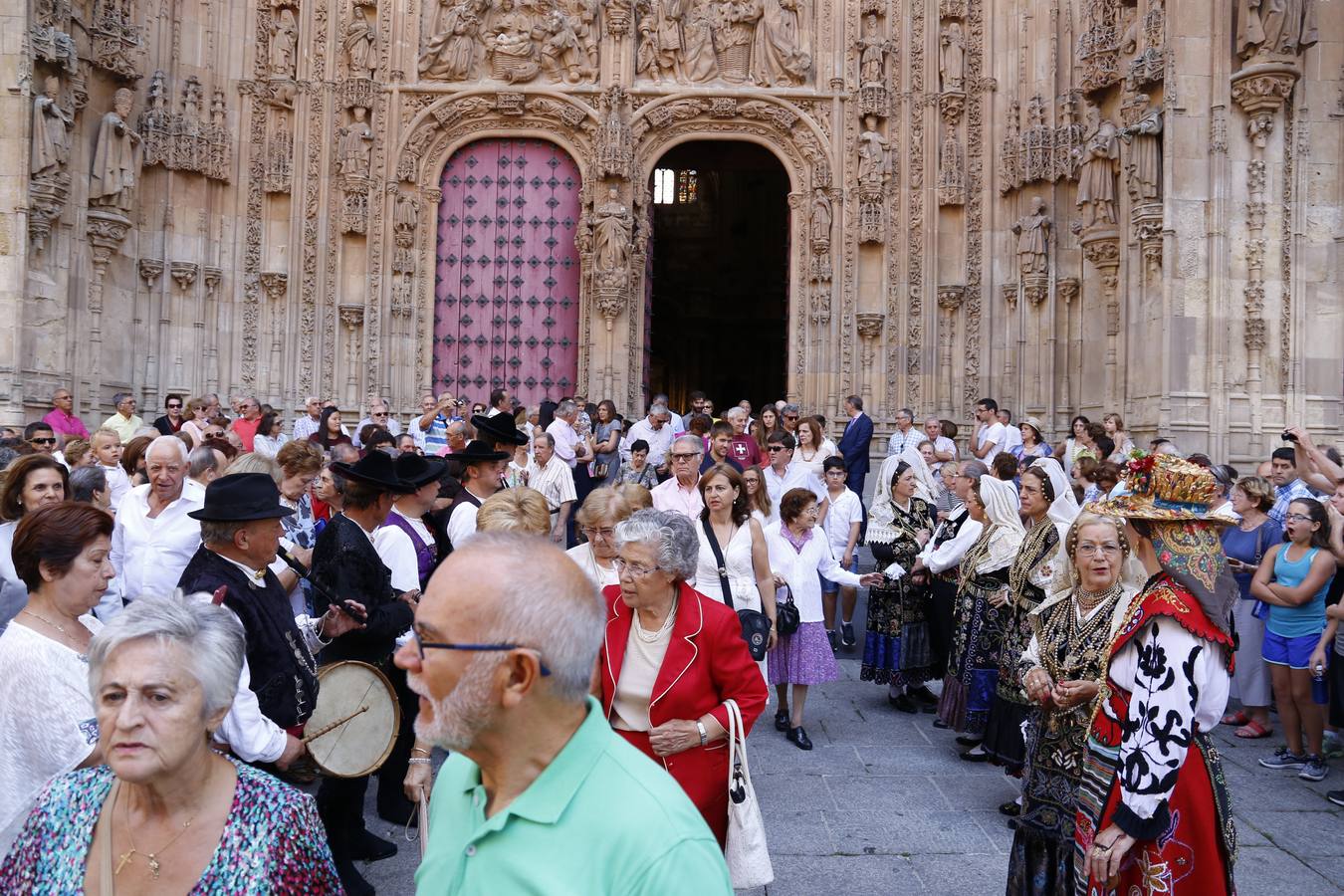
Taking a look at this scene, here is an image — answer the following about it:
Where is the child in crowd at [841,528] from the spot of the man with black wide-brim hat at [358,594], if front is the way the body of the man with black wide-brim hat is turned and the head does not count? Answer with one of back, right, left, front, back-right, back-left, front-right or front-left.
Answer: front-left

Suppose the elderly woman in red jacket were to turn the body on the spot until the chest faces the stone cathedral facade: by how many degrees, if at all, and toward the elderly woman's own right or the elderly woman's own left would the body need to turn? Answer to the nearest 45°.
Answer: approximately 135° to the elderly woman's own right

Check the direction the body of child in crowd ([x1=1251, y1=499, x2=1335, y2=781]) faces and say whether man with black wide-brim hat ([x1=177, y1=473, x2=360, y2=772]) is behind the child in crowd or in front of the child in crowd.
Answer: in front

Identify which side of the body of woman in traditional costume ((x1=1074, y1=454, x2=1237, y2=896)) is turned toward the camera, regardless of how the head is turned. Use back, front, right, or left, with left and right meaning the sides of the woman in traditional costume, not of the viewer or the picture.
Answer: left

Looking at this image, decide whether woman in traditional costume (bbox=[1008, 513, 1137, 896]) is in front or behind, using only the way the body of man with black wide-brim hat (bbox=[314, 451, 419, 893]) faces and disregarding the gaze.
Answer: in front

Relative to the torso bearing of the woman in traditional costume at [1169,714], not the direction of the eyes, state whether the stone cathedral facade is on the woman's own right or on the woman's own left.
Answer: on the woman's own right

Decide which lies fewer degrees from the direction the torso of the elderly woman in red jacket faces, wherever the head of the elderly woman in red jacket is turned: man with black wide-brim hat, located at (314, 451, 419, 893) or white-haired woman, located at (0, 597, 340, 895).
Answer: the white-haired woman

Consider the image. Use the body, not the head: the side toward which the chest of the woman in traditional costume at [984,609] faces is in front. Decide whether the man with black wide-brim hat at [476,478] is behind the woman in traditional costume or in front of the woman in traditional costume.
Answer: in front

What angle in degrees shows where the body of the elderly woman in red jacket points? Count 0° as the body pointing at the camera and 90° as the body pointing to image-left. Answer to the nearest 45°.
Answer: approximately 45°

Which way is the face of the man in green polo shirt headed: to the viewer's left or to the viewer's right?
to the viewer's left

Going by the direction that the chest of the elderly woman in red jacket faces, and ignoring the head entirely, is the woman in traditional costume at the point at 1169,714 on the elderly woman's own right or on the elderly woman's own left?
on the elderly woman's own left
